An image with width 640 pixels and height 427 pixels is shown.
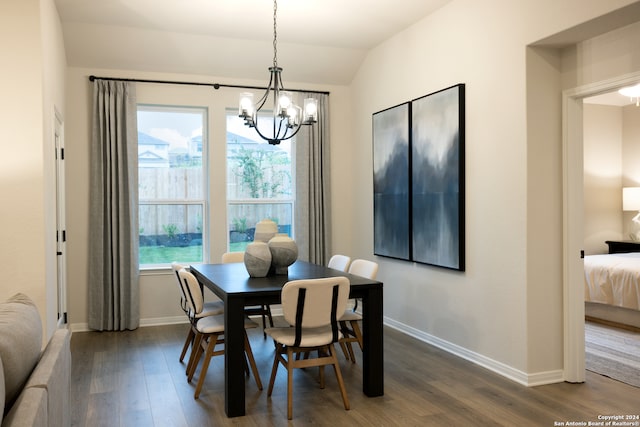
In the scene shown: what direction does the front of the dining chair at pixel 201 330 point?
to the viewer's right

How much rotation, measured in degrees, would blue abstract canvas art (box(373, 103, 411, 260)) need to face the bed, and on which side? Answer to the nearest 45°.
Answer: approximately 135° to its left

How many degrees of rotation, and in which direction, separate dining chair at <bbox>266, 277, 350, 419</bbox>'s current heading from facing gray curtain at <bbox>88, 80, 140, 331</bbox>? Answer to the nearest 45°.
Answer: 0° — it already faces it

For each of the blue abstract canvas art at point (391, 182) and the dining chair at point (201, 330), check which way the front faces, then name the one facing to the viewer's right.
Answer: the dining chair

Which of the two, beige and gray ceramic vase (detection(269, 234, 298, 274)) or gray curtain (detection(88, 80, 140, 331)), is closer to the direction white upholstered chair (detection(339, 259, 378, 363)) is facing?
the beige and gray ceramic vase

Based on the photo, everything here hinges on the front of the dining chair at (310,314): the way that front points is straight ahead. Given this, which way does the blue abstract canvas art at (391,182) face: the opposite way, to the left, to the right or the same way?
to the left

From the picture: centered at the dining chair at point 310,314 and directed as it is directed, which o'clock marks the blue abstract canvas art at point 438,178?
The blue abstract canvas art is roughly at 3 o'clock from the dining chair.

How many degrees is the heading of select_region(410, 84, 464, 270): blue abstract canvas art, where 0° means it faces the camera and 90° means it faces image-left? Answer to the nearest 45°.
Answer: approximately 45°

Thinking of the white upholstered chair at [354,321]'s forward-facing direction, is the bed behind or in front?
behind

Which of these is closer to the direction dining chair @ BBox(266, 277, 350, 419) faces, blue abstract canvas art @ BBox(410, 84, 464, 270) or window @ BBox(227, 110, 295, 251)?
the window

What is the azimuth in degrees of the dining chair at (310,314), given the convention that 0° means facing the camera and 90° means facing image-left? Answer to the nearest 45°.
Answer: approximately 135°
